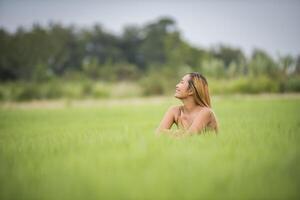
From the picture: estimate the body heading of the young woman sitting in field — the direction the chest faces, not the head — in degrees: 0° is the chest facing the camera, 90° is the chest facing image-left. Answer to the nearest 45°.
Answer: approximately 45°

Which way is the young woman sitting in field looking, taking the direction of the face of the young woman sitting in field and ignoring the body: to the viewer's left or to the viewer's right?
to the viewer's left
